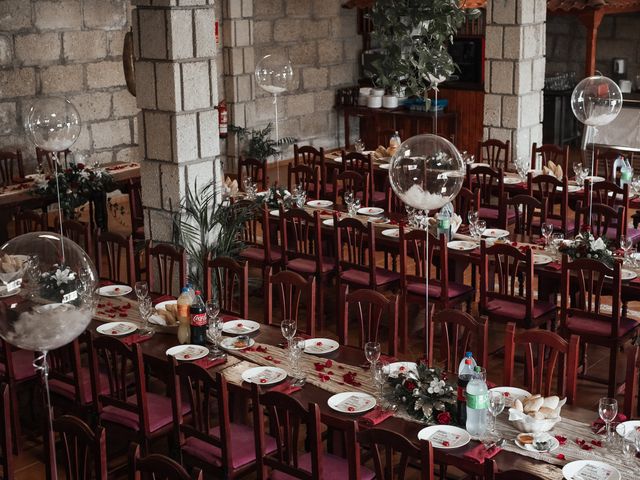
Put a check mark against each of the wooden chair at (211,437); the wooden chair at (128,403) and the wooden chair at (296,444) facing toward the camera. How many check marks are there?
0

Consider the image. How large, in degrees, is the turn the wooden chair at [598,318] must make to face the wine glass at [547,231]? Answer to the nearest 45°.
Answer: approximately 45° to its left

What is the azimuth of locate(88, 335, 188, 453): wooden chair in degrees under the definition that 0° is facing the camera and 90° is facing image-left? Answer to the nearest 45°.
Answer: approximately 225°

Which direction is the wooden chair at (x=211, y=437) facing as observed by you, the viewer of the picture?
facing away from the viewer and to the right of the viewer

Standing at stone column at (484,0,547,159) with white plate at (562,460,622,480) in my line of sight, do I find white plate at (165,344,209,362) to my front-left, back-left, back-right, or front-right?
front-right

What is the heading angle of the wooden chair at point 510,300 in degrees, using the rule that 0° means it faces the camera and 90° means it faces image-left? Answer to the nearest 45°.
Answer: approximately 225°

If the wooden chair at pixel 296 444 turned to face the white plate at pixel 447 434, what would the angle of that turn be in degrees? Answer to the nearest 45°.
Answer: approximately 45° to its right

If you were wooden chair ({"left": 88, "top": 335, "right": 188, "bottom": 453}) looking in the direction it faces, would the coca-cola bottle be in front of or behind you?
in front

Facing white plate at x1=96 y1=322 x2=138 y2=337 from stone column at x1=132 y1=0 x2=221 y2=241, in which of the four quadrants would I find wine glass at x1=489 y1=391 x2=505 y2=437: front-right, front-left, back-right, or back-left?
front-left

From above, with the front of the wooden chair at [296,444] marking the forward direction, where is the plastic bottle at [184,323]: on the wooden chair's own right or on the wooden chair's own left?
on the wooden chair's own left

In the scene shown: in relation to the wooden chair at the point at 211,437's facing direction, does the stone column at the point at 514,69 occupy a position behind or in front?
in front

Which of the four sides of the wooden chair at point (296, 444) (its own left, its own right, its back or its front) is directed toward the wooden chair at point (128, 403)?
left

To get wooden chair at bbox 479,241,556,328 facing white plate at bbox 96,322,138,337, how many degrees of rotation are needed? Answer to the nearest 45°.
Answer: approximately 180°

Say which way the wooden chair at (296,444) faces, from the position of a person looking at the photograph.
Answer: facing away from the viewer and to the right of the viewer

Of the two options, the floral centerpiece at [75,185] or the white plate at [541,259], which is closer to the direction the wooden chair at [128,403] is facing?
the white plate

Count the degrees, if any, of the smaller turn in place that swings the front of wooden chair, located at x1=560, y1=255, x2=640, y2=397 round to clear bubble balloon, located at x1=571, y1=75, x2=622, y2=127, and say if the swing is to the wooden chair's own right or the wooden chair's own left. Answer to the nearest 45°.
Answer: approximately 45° to the wooden chair's own left

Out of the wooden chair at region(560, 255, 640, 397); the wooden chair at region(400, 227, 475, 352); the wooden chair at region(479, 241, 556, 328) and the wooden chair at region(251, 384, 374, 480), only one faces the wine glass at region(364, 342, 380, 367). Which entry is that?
the wooden chair at region(251, 384, 374, 480)
